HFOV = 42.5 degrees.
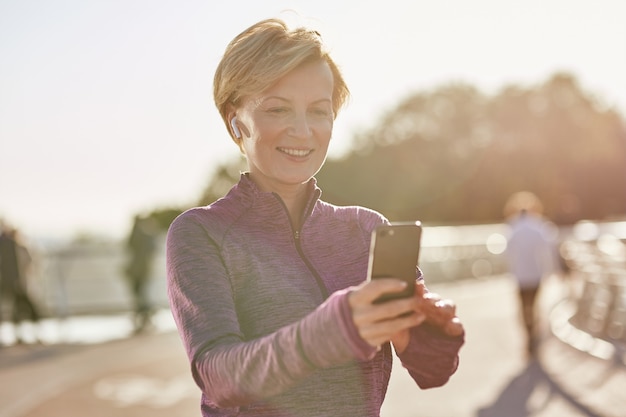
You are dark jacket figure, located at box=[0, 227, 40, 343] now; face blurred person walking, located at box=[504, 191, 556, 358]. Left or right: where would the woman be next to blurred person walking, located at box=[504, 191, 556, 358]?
right

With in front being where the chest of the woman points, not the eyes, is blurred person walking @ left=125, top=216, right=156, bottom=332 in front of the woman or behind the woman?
behind

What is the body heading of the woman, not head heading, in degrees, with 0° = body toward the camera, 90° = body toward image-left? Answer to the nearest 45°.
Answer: approximately 315°

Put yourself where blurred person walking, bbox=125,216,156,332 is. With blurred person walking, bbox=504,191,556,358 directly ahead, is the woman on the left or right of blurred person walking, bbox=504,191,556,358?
right

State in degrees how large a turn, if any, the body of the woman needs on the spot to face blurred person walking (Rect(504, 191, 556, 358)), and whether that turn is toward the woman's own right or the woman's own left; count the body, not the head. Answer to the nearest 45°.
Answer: approximately 135° to the woman's own left
